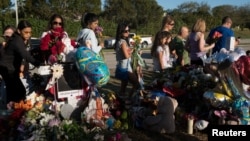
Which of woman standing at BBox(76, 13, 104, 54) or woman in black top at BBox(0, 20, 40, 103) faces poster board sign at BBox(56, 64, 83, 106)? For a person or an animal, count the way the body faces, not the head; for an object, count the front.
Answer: the woman in black top

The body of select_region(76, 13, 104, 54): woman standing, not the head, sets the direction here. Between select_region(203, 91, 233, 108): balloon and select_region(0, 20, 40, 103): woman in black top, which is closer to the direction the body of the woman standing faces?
the balloon

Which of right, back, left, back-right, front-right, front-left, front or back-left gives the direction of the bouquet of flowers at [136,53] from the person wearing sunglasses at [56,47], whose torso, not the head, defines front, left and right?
back-left

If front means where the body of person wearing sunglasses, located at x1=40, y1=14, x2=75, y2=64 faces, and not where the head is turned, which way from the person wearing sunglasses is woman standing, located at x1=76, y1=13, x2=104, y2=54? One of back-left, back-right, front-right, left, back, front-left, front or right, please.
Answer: back-left

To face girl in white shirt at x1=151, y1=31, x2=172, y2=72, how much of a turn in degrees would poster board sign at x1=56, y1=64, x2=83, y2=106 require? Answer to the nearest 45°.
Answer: approximately 135° to its left
